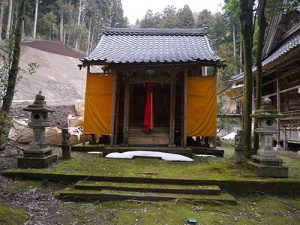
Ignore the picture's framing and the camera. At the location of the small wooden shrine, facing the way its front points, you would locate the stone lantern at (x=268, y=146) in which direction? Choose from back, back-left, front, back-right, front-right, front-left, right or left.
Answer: front-left

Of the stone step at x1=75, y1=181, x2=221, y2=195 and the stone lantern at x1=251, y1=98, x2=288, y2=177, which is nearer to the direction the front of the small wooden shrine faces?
the stone step

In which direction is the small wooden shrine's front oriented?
toward the camera

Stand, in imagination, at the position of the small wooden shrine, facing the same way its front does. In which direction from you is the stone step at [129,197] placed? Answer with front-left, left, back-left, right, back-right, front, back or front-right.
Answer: front

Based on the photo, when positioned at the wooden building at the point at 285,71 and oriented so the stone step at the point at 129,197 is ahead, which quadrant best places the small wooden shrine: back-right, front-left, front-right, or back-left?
front-right

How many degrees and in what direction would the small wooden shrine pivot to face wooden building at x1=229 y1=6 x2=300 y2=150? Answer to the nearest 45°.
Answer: approximately 90° to its left

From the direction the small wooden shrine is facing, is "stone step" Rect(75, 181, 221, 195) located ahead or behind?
ahead

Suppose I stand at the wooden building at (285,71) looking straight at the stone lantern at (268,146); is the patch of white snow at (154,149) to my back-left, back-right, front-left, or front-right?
front-right
